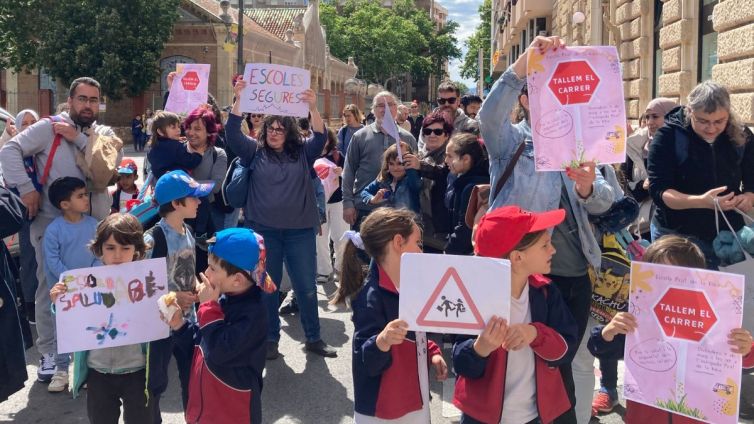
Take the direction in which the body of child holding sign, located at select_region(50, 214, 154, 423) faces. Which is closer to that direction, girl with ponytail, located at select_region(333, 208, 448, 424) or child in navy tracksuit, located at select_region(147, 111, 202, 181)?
the girl with ponytail

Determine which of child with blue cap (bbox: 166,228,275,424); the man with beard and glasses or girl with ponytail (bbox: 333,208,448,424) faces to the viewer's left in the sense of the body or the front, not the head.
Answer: the child with blue cap

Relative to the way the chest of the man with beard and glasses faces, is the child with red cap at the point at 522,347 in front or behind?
in front

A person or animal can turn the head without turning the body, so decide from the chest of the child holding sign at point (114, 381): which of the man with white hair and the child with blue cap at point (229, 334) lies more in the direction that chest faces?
the child with blue cap

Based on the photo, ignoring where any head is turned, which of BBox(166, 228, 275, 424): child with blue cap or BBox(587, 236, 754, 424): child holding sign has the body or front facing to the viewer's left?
the child with blue cap

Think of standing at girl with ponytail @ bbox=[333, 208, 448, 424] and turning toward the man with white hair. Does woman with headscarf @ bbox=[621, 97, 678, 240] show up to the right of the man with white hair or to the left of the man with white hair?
right

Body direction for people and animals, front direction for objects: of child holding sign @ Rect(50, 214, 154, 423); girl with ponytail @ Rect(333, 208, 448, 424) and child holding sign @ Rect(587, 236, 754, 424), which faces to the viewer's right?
the girl with ponytail

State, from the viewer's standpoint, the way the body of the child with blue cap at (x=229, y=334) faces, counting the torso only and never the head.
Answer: to the viewer's left

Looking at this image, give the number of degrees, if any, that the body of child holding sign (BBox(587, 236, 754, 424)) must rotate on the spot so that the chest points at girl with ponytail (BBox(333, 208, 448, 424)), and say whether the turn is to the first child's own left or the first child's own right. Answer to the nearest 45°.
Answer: approximately 90° to the first child's own right

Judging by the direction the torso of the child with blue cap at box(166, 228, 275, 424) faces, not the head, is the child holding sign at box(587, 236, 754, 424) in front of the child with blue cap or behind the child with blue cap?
behind

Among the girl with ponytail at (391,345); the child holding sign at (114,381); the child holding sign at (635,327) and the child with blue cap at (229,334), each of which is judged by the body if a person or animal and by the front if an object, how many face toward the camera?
2

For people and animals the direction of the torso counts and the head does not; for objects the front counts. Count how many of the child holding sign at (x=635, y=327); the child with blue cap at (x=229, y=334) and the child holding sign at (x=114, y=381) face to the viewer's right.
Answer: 0

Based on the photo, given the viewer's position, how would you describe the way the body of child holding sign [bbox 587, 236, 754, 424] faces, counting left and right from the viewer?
facing the viewer

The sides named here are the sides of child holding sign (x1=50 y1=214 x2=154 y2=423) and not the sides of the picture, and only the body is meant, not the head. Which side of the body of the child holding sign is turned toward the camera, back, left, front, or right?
front
